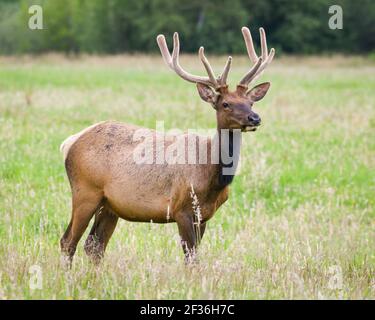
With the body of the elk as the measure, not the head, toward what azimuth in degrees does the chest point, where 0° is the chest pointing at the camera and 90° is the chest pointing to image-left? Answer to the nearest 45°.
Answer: approximately 270°
